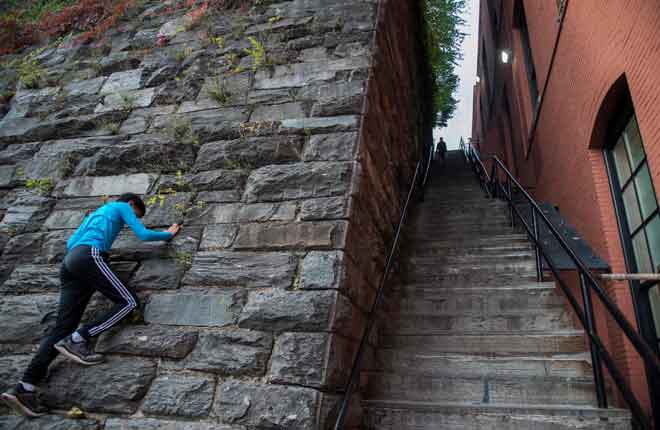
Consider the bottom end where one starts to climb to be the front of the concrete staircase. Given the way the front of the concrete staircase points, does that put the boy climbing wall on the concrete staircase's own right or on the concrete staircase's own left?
on the concrete staircase's own right

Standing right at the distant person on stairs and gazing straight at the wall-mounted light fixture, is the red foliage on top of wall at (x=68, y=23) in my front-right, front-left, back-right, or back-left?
front-right

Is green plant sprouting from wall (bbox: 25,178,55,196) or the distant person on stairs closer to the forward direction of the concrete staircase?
the green plant sprouting from wall

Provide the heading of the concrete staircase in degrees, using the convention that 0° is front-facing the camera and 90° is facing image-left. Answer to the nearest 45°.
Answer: approximately 0°

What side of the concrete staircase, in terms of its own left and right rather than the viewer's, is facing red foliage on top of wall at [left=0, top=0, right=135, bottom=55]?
right

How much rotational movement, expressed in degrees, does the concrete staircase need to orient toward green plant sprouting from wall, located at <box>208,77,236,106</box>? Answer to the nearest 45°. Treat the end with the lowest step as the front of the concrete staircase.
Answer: approximately 45° to its right
